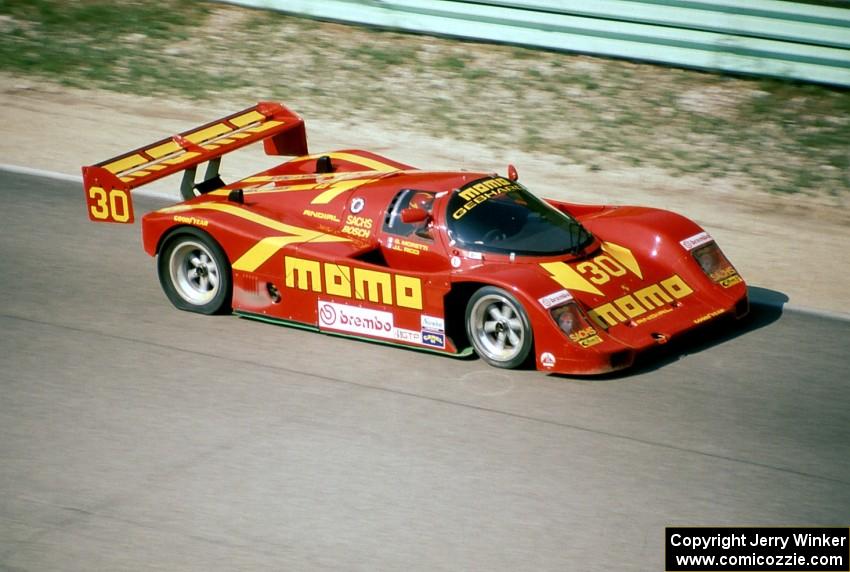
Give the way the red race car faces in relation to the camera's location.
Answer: facing the viewer and to the right of the viewer

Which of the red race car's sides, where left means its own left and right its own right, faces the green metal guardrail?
left
